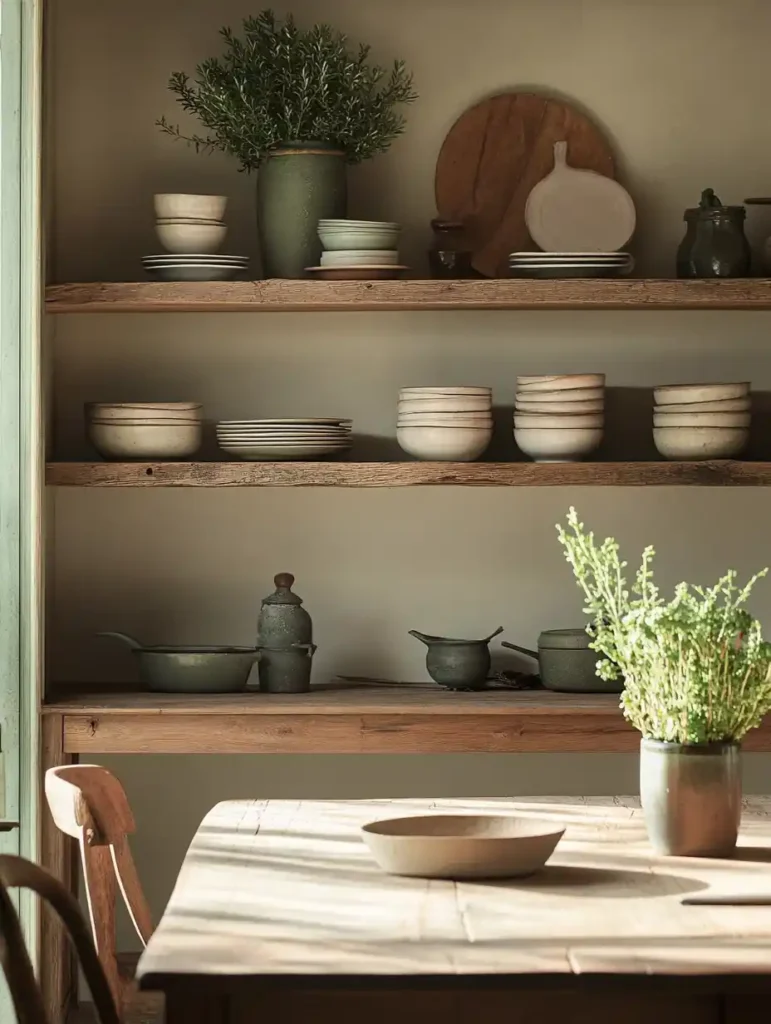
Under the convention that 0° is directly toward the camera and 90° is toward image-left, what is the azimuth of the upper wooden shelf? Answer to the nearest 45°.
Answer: approximately 0°

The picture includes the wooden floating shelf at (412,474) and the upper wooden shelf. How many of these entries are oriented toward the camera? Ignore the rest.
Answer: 2

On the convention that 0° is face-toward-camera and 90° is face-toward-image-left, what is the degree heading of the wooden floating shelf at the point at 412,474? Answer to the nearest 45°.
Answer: approximately 0°
